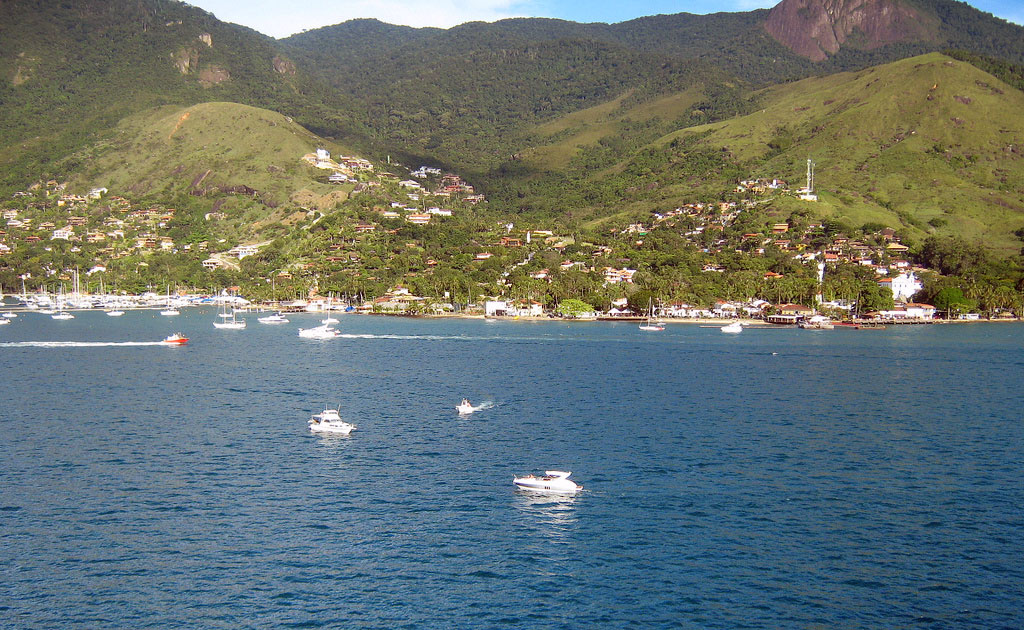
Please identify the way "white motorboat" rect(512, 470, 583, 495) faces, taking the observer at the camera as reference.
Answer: facing to the left of the viewer
